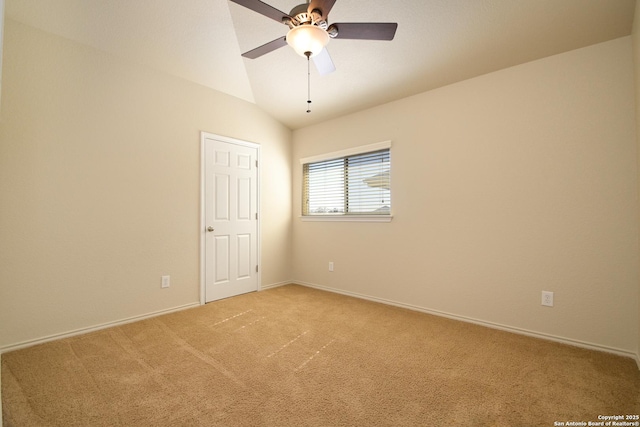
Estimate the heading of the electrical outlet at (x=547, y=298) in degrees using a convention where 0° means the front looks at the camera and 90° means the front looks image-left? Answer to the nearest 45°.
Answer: approximately 0°

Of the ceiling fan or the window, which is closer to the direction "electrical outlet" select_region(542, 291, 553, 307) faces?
the ceiling fan

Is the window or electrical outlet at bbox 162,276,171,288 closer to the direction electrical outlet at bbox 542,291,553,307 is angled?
the electrical outlet

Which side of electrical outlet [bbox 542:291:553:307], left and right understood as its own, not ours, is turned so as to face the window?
right

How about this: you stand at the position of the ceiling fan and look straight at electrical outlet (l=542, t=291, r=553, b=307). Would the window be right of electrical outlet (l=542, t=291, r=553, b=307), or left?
left

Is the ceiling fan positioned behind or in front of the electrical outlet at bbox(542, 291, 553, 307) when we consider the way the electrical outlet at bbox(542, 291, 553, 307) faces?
in front

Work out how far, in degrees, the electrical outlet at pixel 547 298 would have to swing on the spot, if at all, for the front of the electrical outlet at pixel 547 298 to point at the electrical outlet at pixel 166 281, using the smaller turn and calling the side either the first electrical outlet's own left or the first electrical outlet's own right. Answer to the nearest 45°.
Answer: approximately 45° to the first electrical outlet's own right

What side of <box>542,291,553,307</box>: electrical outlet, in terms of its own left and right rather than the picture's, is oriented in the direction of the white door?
right
